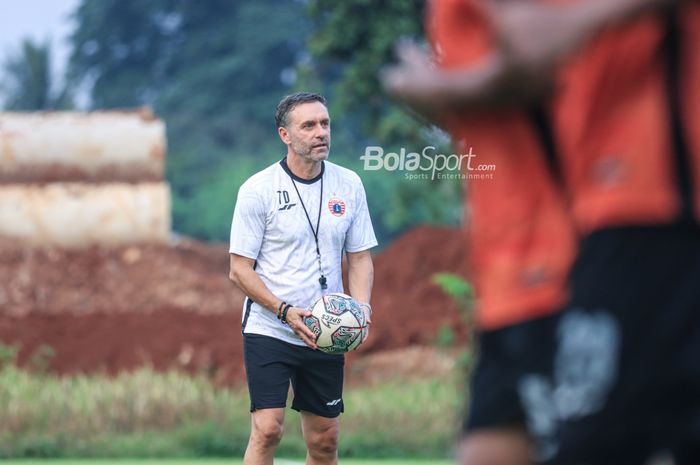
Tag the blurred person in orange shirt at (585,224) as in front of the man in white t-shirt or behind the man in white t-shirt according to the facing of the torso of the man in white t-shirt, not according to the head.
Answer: in front

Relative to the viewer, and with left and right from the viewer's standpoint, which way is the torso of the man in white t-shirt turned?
facing the viewer and to the right of the viewer

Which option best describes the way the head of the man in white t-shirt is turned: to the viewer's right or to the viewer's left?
to the viewer's right

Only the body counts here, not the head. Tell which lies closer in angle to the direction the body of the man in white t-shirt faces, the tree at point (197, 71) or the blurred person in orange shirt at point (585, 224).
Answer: the blurred person in orange shirt

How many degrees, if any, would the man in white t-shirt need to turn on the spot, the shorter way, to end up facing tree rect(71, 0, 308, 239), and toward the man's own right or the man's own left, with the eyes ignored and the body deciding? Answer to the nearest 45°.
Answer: approximately 135° to the man's own left

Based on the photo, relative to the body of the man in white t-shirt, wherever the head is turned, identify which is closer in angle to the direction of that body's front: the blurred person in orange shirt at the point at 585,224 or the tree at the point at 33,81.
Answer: the blurred person in orange shirt

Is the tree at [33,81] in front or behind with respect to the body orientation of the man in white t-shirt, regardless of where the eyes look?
behind
